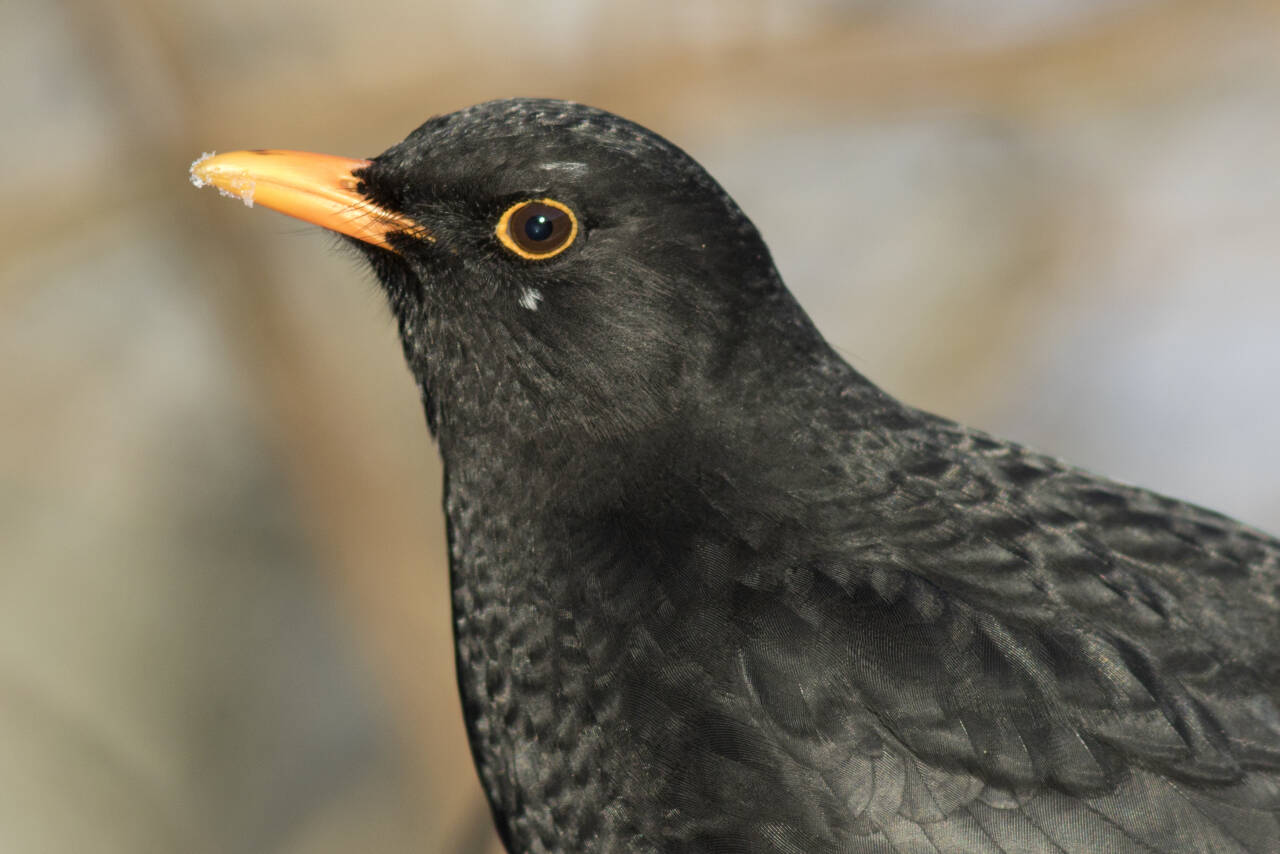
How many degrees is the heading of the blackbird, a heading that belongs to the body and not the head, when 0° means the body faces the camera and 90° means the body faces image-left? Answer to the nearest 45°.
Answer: approximately 90°
